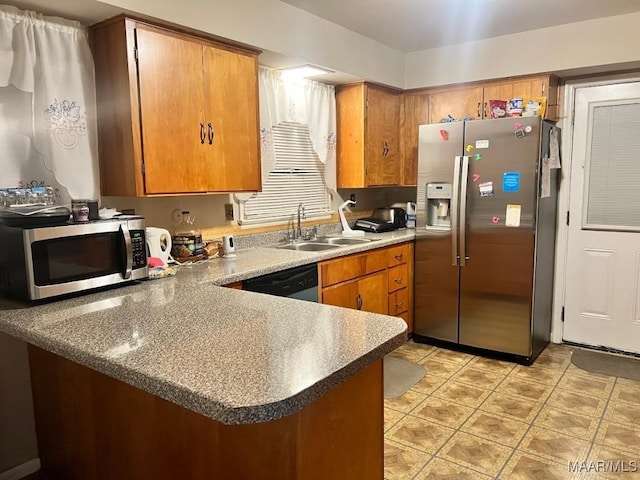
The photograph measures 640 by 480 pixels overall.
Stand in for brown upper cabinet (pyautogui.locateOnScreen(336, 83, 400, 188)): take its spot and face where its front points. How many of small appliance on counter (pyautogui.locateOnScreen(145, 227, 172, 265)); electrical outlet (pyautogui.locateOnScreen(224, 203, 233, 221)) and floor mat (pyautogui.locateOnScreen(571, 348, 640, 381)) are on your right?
2

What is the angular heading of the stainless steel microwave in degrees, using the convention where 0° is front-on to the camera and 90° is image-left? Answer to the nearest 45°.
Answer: approximately 315°

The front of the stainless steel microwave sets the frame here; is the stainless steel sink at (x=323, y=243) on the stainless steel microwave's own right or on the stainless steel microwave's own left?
on the stainless steel microwave's own left

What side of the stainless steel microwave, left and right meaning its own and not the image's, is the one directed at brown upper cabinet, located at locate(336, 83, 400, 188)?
left

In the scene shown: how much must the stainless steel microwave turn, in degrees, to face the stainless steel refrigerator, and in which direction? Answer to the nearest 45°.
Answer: approximately 45° to its left

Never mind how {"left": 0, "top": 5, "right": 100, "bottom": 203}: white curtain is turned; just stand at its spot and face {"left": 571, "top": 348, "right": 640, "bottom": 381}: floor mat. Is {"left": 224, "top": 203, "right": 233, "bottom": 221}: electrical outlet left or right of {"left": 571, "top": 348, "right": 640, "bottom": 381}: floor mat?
left

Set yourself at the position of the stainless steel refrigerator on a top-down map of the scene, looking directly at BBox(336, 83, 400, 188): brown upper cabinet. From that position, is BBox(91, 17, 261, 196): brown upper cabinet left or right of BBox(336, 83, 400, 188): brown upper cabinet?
left

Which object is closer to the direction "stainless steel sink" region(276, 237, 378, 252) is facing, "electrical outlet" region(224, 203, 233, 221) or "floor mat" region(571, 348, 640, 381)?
the floor mat
